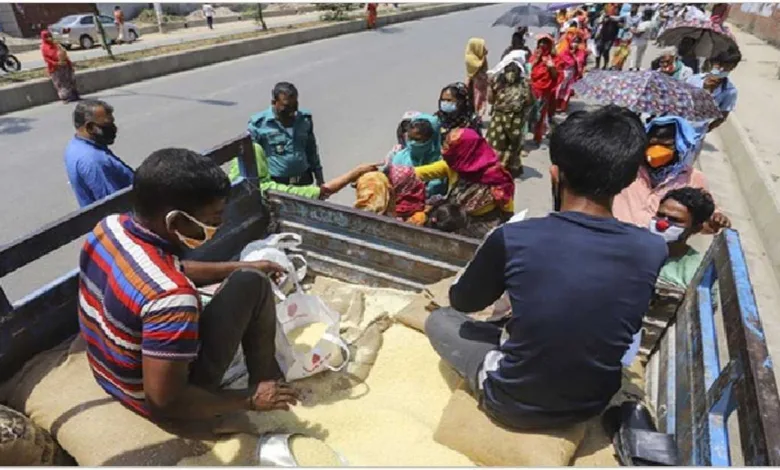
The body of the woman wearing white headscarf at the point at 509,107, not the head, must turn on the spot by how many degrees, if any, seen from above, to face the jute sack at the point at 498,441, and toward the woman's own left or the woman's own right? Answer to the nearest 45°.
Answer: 0° — they already face it

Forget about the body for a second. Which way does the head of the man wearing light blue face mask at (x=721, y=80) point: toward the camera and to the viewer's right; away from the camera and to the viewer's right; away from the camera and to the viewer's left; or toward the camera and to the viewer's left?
toward the camera and to the viewer's left

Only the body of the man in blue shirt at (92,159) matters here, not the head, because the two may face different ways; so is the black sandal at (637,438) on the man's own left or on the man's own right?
on the man's own right

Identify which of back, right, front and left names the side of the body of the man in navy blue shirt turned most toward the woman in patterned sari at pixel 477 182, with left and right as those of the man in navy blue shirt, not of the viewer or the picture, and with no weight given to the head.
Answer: front

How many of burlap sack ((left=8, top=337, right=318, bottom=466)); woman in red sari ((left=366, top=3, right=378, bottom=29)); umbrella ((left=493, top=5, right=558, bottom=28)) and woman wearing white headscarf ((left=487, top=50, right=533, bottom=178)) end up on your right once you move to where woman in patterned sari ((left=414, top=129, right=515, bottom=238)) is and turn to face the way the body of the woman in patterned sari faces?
3

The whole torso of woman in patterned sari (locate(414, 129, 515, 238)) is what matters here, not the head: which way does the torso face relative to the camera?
to the viewer's left

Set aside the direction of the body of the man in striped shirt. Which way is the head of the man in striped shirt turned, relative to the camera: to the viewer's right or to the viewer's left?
to the viewer's right

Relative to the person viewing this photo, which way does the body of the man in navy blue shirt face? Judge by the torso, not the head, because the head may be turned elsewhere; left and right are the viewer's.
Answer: facing away from the viewer and to the left of the viewer

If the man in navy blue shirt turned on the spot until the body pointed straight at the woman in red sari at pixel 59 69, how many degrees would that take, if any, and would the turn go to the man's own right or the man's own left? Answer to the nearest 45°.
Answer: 0° — they already face them

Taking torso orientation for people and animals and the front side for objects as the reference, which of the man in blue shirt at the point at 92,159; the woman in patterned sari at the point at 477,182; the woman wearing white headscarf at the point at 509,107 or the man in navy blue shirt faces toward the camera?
the woman wearing white headscarf

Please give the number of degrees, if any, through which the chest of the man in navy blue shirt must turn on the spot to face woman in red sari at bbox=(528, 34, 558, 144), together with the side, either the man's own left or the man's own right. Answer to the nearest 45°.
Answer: approximately 45° to the man's own right

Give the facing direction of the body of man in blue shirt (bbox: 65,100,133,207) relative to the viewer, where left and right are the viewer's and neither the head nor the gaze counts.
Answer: facing to the right of the viewer

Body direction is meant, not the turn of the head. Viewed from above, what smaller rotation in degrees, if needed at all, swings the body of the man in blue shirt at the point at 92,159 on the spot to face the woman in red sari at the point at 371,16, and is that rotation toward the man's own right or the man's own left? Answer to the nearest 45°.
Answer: approximately 45° to the man's own left

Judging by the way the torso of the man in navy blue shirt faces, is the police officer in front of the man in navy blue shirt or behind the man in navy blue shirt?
in front

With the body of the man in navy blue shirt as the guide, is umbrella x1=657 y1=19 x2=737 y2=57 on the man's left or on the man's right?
on the man's right
